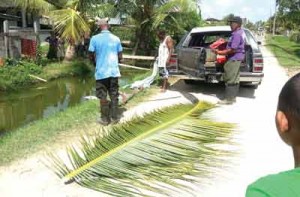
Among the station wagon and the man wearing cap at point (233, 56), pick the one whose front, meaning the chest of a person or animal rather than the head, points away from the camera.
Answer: the station wagon

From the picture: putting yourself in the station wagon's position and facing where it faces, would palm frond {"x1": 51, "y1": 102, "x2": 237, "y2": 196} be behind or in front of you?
behind

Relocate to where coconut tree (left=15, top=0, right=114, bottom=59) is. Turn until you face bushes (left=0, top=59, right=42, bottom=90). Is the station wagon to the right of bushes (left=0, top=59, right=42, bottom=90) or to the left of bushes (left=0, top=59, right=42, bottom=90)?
left

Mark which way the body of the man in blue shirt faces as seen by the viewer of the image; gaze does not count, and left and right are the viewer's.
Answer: facing away from the viewer

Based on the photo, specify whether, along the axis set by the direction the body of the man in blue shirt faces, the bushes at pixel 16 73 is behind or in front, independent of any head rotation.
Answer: in front

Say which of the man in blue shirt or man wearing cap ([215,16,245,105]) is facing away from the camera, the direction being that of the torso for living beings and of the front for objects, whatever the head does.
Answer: the man in blue shirt

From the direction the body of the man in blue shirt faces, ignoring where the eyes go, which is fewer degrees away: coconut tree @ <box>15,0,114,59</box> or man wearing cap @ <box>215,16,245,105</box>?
the coconut tree

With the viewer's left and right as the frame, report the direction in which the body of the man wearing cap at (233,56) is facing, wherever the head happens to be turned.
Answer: facing to the left of the viewer

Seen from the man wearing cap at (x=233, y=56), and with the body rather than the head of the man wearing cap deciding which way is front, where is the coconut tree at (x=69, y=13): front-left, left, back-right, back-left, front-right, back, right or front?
front-right

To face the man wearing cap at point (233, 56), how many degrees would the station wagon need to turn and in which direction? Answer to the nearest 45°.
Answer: approximately 135° to its right

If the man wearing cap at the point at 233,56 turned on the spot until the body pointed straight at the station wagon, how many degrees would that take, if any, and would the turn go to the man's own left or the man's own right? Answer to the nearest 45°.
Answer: approximately 45° to the man's own right

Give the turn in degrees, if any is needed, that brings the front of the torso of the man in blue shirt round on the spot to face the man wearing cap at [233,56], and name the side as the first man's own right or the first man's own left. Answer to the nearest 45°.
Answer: approximately 45° to the first man's own right

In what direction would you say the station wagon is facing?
away from the camera

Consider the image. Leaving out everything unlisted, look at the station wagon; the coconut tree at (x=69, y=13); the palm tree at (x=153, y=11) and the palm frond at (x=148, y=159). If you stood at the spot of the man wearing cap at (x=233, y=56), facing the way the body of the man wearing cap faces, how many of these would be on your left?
1
